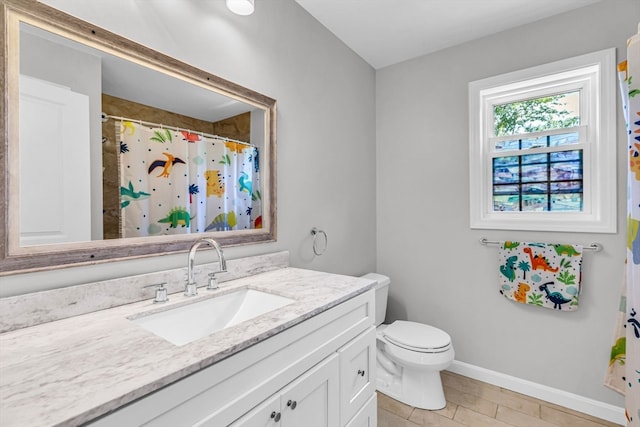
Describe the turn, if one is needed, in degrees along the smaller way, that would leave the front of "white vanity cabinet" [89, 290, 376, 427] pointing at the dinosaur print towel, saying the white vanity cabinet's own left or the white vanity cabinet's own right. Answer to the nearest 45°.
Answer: approximately 45° to the white vanity cabinet's own left

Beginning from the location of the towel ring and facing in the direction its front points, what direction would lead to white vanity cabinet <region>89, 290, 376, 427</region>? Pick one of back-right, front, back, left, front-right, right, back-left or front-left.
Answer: front-right

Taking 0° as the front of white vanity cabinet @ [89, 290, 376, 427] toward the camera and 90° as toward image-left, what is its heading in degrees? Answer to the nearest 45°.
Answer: approximately 315°

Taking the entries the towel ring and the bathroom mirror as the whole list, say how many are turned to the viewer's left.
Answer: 0

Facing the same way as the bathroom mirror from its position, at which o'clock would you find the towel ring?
The towel ring is roughly at 10 o'clock from the bathroom mirror.

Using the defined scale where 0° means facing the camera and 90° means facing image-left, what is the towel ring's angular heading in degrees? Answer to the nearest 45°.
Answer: approximately 315°

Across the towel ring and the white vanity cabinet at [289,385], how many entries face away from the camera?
0

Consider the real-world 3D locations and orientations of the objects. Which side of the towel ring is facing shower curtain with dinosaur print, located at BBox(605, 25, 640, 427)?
front

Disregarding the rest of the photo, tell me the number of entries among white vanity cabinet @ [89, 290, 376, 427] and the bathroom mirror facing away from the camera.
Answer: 0

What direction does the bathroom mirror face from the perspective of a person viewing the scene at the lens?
facing the viewer and to the right of the viewer
